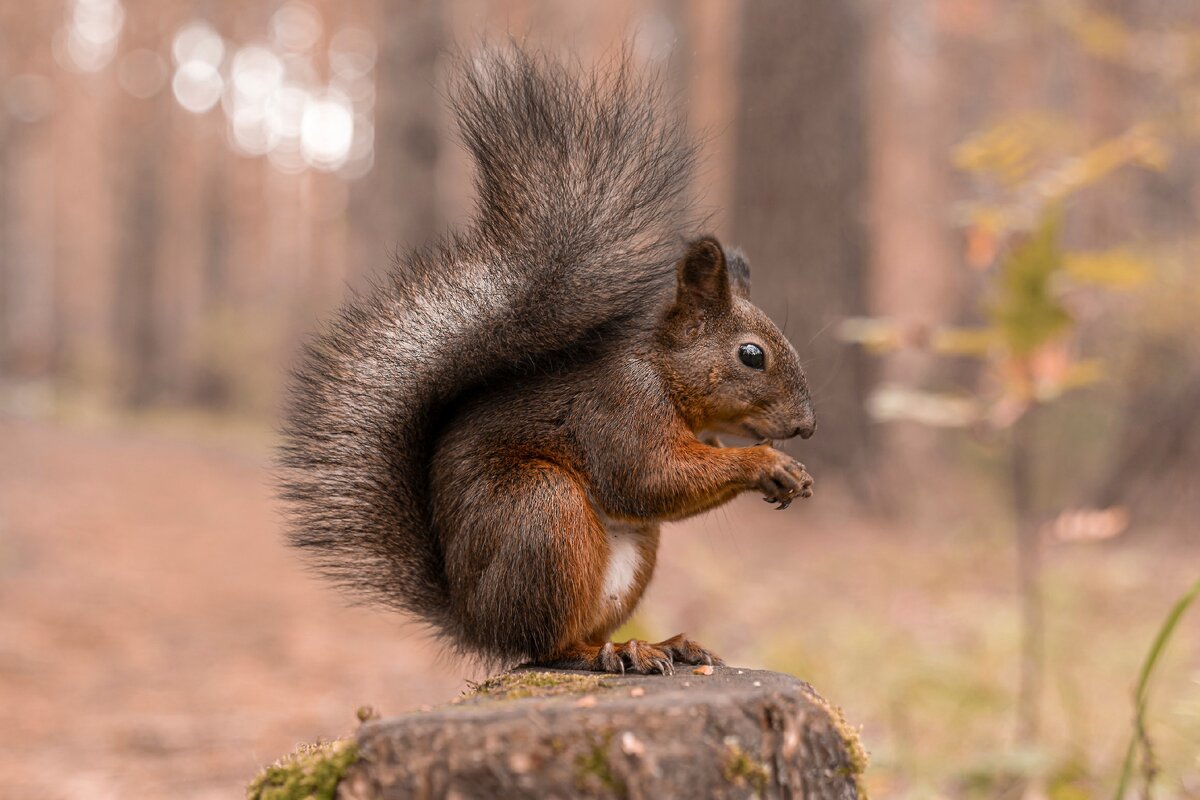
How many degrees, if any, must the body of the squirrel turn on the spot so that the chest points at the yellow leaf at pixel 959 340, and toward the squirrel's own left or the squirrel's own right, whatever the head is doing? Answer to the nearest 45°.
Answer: approximately 45° to the squirrel's own left

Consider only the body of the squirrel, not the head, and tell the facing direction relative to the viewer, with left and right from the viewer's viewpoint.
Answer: facing to the right of the viewer

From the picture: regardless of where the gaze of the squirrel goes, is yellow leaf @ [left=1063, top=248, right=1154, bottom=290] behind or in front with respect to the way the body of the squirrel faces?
in front
